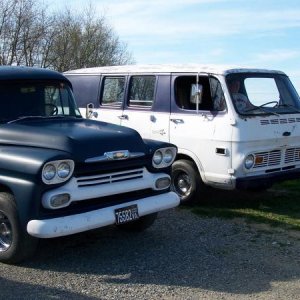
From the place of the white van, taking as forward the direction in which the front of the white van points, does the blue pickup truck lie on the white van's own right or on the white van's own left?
on the white van's own right

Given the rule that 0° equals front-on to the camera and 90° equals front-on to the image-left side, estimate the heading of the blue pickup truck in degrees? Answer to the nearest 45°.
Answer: approximately 315°

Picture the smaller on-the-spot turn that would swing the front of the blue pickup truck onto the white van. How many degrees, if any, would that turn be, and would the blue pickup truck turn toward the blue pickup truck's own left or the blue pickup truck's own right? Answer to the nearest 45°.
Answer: approximately 90° to the blue pickup truck's own left

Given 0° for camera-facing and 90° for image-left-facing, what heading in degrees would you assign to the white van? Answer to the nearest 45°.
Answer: approximately 315°
